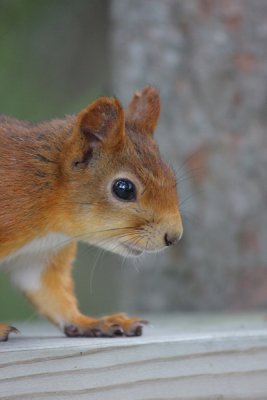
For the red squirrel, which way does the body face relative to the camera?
to the viewer's right
